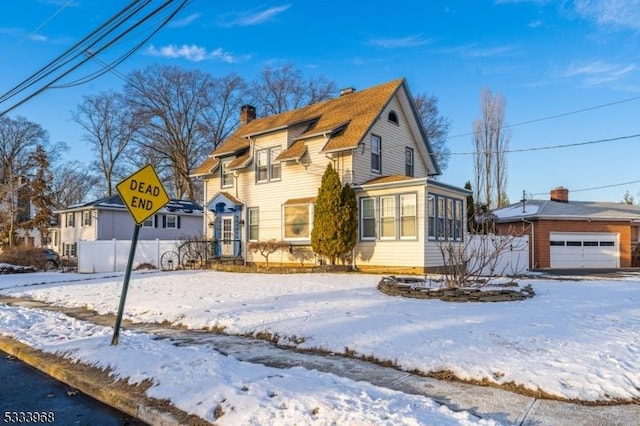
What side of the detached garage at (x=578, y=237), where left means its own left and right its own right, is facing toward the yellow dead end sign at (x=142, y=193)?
front

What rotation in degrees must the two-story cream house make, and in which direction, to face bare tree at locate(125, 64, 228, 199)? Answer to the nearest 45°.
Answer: approximately 90° to its right

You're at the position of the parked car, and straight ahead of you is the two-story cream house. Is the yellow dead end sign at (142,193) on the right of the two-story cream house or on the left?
right

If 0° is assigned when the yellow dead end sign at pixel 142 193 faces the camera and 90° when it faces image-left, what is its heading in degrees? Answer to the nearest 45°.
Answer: approximately 0°

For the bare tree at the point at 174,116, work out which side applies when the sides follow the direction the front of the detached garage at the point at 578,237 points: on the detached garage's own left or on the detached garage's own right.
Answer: on the detached garage's own right

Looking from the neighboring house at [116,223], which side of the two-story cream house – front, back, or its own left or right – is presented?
right

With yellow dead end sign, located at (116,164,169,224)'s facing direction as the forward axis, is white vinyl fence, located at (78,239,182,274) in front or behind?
behind

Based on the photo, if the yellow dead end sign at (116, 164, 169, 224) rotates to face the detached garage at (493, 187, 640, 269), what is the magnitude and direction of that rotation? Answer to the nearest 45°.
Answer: approximately 135° to its left

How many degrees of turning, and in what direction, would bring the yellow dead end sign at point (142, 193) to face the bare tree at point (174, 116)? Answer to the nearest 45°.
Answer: approximately 180°

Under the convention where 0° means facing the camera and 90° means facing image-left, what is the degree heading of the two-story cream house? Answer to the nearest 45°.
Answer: approximately 45°

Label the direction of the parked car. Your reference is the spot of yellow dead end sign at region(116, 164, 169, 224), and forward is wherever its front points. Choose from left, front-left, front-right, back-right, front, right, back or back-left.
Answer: back
